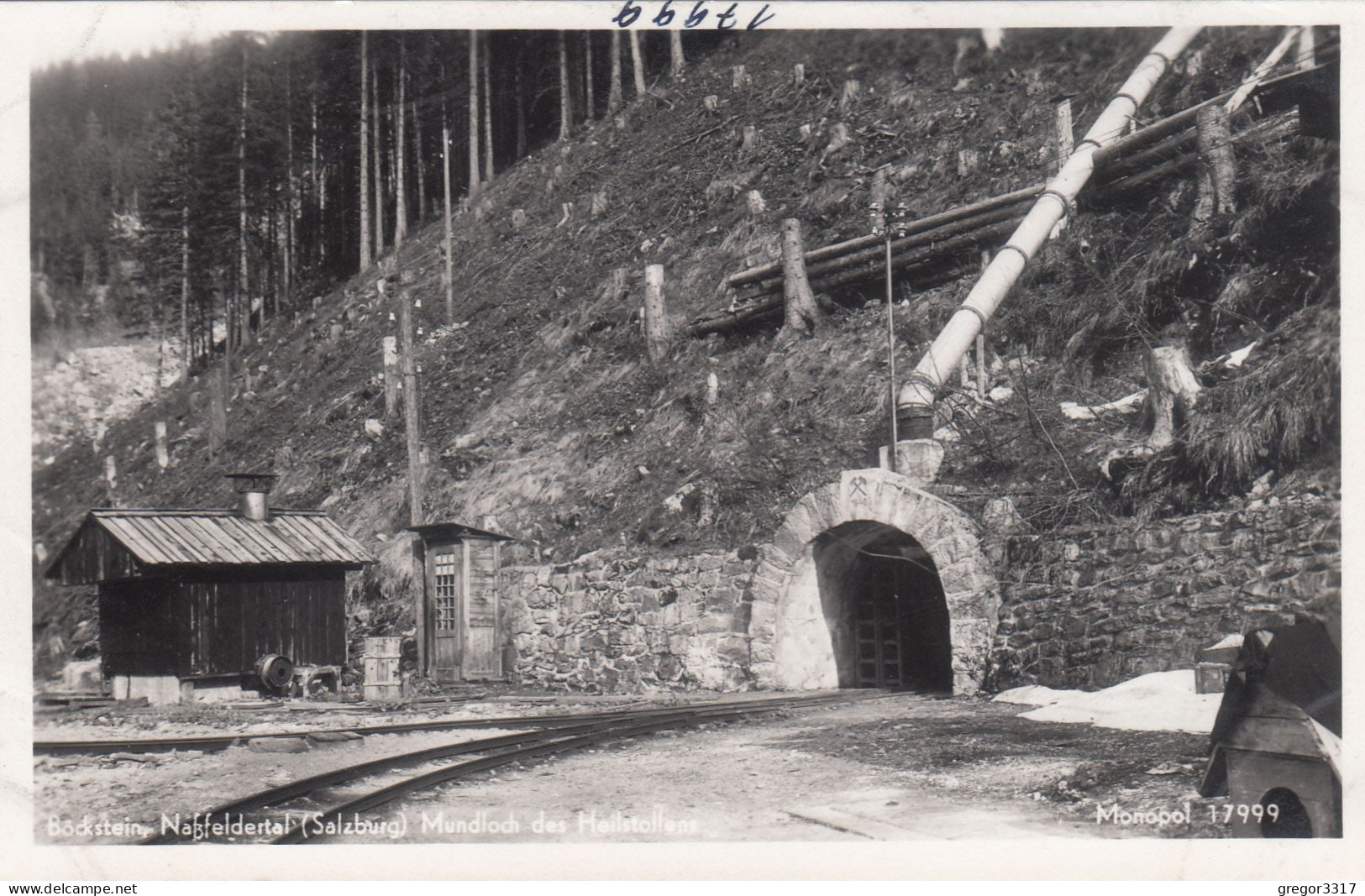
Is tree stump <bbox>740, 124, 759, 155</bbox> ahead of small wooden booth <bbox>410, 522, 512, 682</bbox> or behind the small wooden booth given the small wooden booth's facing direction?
behind

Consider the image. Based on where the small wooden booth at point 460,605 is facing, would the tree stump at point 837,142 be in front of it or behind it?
behind

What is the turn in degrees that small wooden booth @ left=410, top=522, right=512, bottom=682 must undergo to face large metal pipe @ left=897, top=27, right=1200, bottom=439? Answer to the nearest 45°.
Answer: approximately 90° to its left

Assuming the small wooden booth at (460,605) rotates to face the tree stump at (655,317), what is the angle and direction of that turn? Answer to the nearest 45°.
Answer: approximately 180°

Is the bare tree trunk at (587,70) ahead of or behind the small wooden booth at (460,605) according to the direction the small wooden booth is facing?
behind

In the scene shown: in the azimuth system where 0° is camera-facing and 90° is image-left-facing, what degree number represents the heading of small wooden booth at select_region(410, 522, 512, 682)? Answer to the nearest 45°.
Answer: approximately 45°

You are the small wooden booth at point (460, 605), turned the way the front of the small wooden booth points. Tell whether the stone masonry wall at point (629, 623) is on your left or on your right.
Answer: on your left

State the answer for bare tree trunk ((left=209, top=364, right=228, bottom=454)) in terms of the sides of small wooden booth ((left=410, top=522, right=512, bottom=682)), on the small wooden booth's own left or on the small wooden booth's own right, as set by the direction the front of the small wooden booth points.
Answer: on the small wooden booth's own right

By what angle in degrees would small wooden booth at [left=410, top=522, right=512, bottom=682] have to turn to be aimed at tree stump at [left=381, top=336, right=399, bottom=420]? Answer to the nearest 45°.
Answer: approximately 135° to its right

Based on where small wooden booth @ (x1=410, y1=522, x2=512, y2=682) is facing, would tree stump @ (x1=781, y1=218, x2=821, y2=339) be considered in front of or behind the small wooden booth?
behind

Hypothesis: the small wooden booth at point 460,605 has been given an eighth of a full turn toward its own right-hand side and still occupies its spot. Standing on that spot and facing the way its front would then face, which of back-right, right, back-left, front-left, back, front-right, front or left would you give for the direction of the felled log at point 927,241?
back
